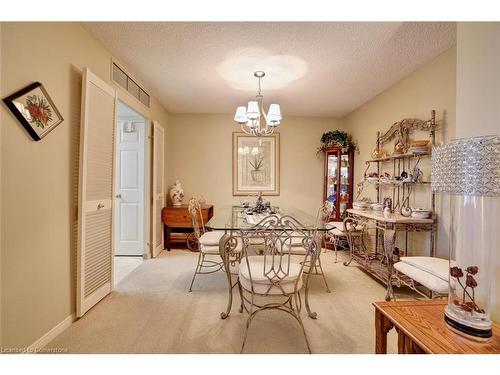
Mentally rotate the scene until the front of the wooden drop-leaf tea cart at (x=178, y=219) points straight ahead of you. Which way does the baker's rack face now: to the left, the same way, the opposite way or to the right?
to the right

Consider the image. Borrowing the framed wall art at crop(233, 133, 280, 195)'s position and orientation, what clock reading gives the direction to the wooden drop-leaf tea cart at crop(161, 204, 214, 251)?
The wooden drop-leaf tea cart is roughly at 2 o'clock from the framed wall art.

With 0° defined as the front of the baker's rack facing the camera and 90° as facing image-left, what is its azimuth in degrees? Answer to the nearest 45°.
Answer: approximately 45°

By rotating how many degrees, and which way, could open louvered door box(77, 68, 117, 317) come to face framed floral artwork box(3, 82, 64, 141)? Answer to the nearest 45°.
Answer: approximately 90° to its right

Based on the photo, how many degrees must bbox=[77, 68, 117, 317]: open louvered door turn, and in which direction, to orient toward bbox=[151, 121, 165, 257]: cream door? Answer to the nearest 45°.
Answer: approximately 90° to its left

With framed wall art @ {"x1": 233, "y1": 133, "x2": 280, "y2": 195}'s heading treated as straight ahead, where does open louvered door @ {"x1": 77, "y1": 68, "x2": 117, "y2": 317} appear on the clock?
The open louvered door is roughly at 1 o'clock from the framed wall art.

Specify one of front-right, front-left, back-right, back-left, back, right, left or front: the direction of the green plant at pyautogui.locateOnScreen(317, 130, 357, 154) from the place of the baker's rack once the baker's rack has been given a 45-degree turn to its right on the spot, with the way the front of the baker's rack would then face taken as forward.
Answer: front-right

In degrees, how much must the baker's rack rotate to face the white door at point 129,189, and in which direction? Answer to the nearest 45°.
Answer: approximately 45° to its right

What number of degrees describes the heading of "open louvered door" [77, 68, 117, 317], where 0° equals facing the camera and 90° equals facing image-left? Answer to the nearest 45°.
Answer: approximately 315°

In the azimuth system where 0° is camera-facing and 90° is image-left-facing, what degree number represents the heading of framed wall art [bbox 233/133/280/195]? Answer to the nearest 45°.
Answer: approximately 0°

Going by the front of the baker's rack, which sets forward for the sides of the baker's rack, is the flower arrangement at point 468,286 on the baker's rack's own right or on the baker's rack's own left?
on the baker's rack's own left

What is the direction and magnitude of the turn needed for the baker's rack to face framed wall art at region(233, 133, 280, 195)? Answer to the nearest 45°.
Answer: approximately 45° to its right
